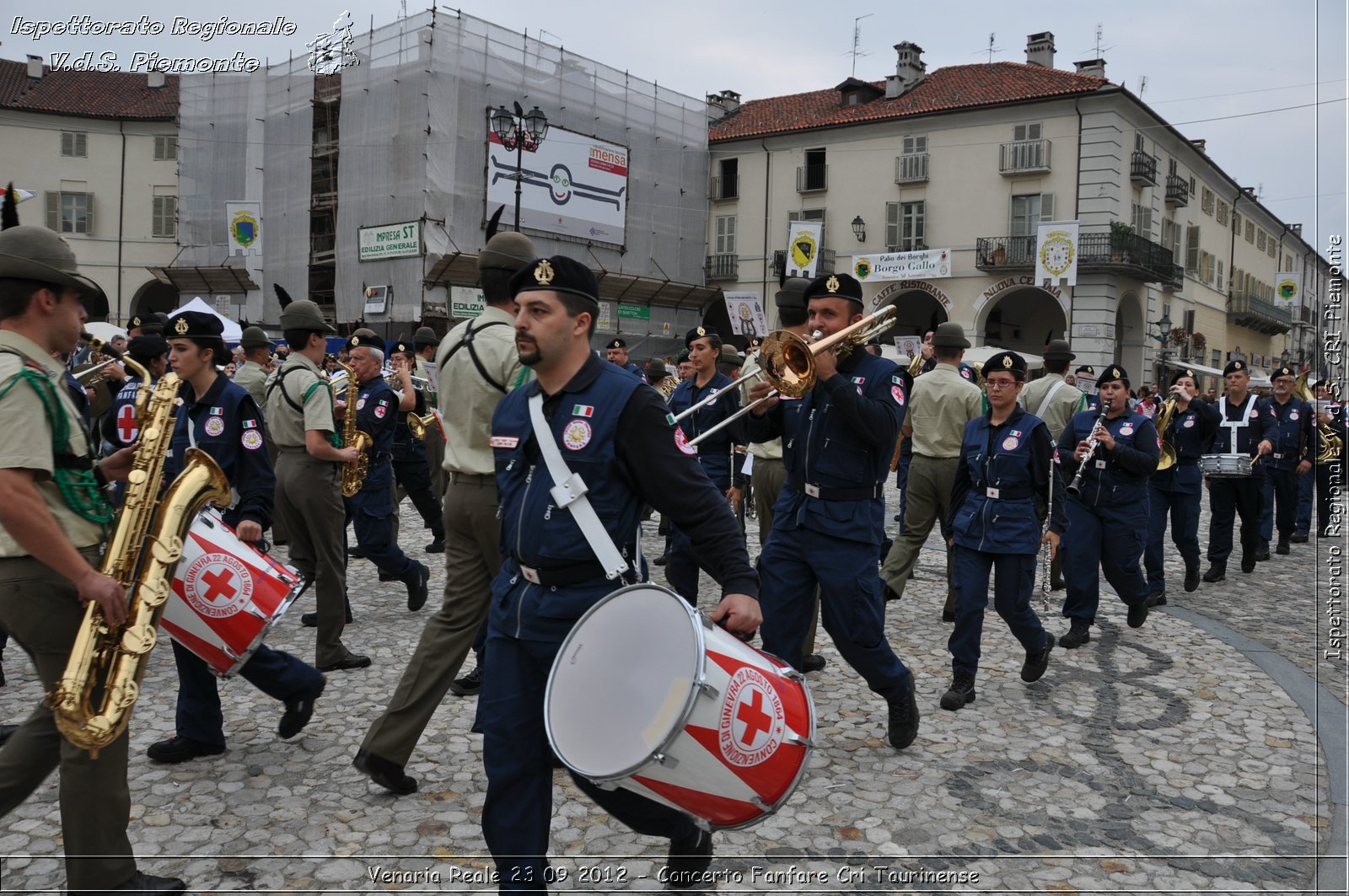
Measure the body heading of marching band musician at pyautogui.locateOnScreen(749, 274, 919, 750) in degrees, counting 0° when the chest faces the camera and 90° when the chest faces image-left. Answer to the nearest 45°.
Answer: approximately 45°

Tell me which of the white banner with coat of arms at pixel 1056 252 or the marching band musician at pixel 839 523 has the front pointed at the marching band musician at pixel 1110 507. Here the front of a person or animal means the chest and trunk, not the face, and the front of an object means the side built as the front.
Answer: the white banner with coat of arms

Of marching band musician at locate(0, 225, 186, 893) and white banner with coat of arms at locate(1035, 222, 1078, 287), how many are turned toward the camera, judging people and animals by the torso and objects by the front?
1

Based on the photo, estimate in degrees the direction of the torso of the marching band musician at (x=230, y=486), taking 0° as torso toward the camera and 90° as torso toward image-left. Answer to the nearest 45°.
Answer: approximately 45°

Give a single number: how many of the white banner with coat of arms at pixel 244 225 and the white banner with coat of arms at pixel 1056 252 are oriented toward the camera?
2

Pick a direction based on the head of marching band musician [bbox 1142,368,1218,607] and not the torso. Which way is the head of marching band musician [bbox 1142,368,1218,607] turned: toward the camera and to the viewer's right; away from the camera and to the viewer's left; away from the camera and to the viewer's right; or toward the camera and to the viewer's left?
toward the camera and to the viewer's left

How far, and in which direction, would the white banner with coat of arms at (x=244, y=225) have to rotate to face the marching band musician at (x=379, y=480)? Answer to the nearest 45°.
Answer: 0° — it already faces them

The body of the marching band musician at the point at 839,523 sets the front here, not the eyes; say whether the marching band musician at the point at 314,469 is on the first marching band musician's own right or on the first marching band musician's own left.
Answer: on the first marching band musician's own right

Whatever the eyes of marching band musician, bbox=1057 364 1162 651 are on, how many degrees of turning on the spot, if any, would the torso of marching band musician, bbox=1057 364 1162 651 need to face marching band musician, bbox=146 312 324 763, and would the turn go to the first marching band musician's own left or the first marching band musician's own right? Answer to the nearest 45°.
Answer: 0° — they already face them

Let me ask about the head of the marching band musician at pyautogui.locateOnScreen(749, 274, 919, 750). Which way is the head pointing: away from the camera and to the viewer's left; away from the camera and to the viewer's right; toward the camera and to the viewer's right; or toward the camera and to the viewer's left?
toward the camera and to the viewer's left

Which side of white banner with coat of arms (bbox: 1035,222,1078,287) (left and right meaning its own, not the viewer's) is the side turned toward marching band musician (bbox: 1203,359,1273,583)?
front
